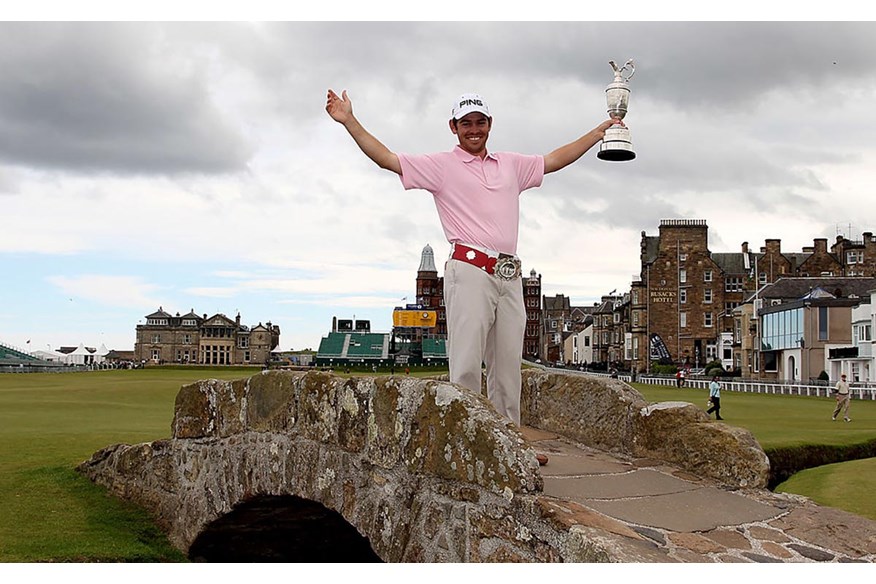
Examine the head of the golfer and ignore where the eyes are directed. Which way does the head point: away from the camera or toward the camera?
toward the camera

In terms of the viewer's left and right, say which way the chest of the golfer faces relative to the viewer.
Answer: facing the viewer and to the right of the viewer
